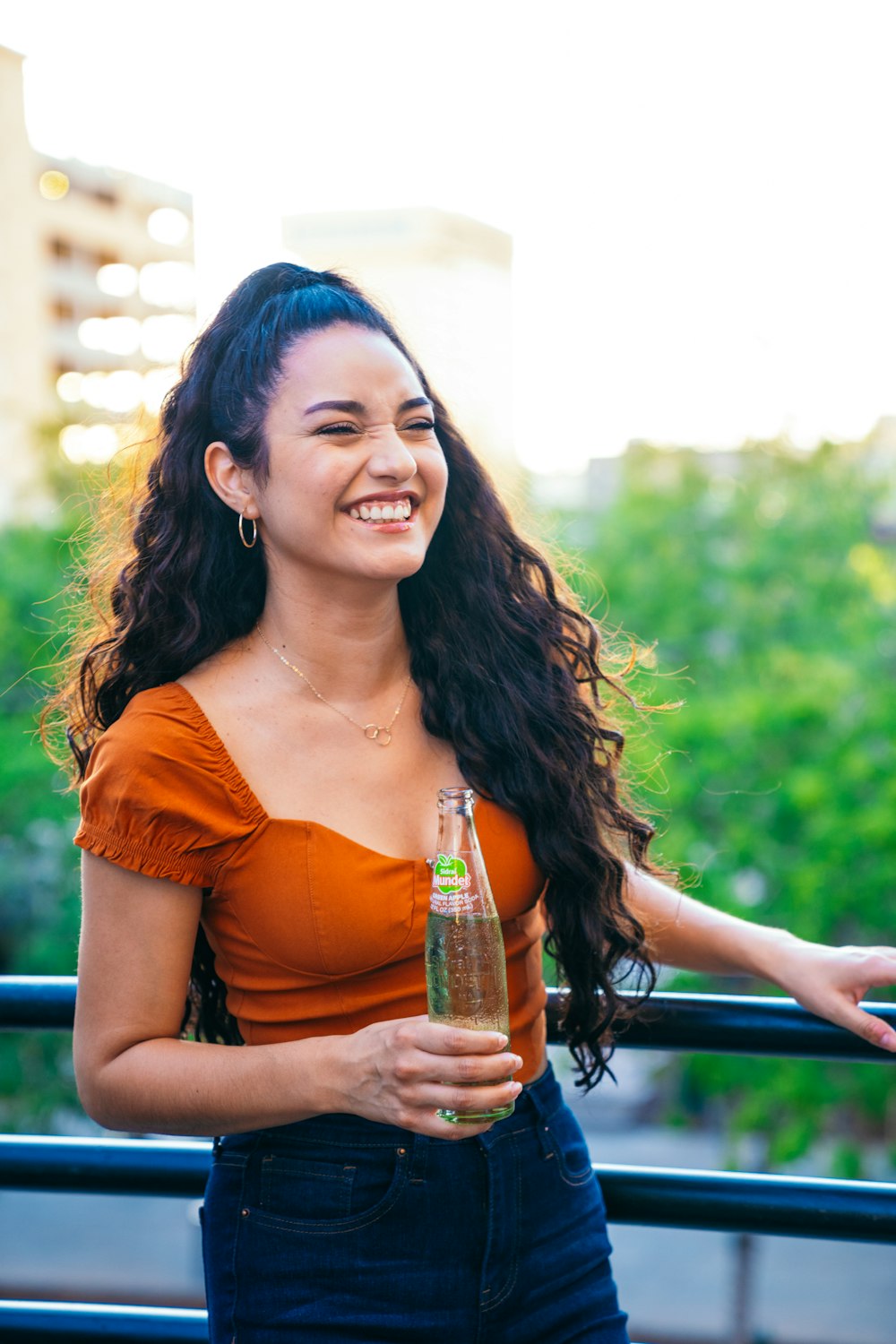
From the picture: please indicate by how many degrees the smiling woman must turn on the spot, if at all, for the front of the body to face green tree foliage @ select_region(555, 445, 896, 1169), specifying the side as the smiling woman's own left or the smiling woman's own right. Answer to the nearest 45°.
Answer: approximately 135° to the smiling woman's own left

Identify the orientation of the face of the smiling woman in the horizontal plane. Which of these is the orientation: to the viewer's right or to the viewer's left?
to the viewer's right

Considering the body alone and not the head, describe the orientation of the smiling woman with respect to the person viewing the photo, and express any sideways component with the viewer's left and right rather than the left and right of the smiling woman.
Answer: facing the viewer and to the right of the viewer
